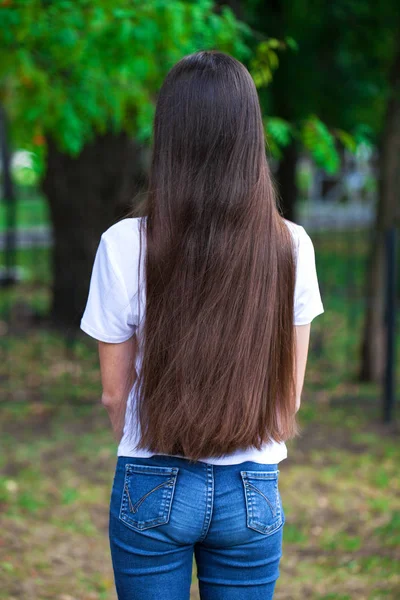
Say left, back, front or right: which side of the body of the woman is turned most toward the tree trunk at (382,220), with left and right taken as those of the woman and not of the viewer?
front

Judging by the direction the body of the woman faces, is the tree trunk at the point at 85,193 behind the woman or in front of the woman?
in front

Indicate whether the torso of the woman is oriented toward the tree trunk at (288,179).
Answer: yes

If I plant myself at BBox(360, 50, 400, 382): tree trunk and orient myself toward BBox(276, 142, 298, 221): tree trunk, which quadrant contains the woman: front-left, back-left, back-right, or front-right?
back-left

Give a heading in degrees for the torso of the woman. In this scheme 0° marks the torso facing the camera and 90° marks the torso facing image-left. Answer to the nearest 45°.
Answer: approximately 180°

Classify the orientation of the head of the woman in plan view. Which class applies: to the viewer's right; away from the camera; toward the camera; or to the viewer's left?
away from the camera
